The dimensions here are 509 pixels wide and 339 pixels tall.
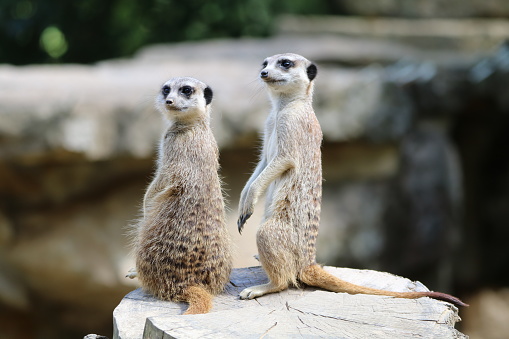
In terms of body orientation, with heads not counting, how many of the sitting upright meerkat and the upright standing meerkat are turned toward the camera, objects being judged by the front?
0

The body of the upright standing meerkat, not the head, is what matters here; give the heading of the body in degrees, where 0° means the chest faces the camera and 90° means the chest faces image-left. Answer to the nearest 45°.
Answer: approximately 90°

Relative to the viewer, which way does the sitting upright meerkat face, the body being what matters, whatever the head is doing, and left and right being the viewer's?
facing away from the viewer and to the left of the viewer
